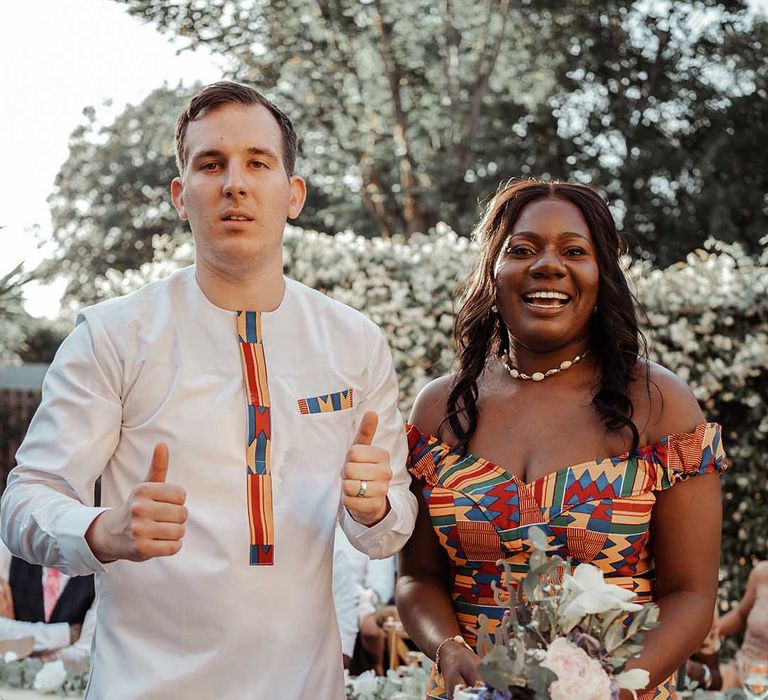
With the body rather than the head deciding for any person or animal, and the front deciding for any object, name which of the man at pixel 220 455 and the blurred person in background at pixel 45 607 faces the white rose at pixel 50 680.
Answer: the blurred person in background

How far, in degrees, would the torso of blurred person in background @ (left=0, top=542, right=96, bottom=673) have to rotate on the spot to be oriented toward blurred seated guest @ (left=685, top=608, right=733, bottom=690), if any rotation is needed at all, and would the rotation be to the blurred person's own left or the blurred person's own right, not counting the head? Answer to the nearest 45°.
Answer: approximately 45° to the blurred person's own left

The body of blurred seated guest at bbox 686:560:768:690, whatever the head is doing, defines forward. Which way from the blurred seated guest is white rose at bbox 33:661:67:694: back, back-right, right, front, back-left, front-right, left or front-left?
front-left

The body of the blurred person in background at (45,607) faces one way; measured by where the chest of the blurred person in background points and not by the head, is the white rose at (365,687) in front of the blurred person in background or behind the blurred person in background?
in front

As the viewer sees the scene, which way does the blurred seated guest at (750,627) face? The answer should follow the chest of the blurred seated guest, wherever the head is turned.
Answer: to the viewer's left

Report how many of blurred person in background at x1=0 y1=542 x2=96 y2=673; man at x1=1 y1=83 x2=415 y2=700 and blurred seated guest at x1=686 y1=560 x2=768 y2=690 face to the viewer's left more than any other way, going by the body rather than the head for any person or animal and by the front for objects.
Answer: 1
